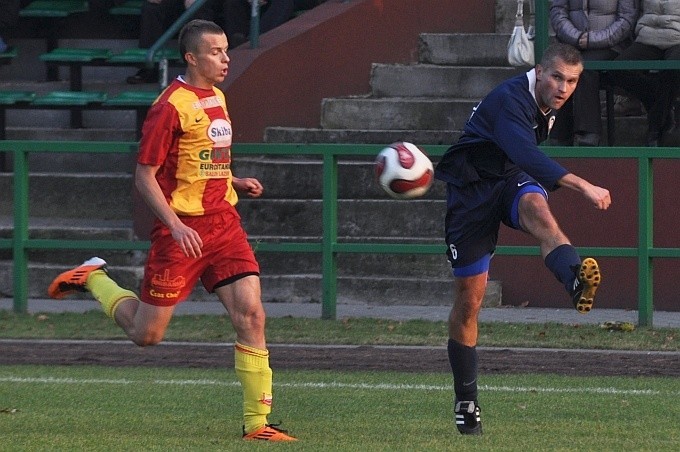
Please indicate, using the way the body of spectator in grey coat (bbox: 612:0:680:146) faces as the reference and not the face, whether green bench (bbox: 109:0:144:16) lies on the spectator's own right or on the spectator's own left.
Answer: on the spectator's own right

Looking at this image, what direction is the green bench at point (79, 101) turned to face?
toward the camera

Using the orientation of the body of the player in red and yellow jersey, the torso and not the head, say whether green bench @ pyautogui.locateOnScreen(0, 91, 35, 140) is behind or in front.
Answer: behind

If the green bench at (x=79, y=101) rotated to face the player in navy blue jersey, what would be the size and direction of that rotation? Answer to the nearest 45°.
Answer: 0° — it already faces them

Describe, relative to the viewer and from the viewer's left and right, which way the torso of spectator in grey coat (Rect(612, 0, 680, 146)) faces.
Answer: facing the viewer

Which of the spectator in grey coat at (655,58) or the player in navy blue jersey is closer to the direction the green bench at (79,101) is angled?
the player in navy blue jersey

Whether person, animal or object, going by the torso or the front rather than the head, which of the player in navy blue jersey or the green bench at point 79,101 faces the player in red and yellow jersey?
the green bench

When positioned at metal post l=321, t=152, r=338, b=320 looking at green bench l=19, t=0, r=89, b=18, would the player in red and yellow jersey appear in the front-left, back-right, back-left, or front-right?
back-left

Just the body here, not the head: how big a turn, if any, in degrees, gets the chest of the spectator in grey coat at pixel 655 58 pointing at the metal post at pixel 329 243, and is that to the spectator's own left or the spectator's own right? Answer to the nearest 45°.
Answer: approximately 45° to the spectator's own right

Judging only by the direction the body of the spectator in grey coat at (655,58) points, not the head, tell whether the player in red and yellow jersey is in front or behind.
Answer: in front

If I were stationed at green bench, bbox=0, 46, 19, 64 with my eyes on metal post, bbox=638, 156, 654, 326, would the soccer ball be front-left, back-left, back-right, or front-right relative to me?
front-right

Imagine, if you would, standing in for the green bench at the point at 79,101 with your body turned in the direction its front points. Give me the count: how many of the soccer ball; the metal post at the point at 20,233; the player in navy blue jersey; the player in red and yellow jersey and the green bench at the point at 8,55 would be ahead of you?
4
